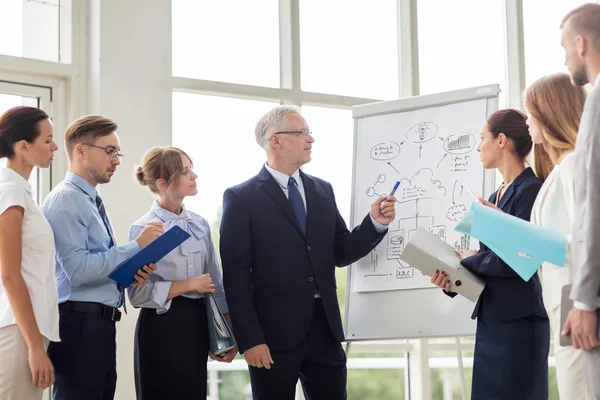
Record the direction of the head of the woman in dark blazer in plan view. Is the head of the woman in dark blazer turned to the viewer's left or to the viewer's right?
to the viewer's left

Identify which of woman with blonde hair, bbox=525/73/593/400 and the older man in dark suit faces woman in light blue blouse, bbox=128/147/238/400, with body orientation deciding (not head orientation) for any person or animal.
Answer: the woman with blonde hair

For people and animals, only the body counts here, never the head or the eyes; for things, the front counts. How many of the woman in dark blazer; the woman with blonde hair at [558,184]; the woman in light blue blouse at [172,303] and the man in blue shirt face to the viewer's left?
2

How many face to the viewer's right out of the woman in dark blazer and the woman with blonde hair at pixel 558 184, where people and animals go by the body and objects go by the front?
0

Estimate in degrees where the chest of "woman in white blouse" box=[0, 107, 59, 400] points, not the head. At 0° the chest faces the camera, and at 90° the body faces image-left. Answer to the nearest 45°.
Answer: approximately 270°

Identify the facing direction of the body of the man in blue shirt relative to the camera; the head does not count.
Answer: to the viewer's right

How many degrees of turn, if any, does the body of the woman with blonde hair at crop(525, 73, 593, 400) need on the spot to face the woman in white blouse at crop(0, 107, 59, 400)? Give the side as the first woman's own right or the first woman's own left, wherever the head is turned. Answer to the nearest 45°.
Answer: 0° — they already face them

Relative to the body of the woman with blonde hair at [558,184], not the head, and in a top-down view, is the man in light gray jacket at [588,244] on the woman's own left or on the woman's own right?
on the woman's own left

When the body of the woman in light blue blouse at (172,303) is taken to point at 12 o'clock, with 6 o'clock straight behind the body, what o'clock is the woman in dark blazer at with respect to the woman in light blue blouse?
The woman in dark blazer is roughly at 11 o'clock from the woman in light blue blouse.

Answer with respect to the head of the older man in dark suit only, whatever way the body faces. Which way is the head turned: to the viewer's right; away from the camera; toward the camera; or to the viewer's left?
to the viewer's right

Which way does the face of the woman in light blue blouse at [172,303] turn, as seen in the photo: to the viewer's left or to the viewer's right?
to the viewer's right

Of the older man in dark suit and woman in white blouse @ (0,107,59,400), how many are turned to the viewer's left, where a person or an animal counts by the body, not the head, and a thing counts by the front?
0

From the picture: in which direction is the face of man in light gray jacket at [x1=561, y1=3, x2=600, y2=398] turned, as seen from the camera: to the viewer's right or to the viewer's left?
to the viewer's left

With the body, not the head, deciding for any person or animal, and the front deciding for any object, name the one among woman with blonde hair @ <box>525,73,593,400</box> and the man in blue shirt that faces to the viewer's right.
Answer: the man in blue shirt

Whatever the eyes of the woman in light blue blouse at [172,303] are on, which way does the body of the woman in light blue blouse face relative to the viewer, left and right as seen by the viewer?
facing the viewer and to the right of the viewer

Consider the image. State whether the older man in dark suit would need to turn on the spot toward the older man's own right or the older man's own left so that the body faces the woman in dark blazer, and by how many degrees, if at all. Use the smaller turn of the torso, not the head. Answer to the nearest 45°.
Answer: approximately 45° to the older man's own left
